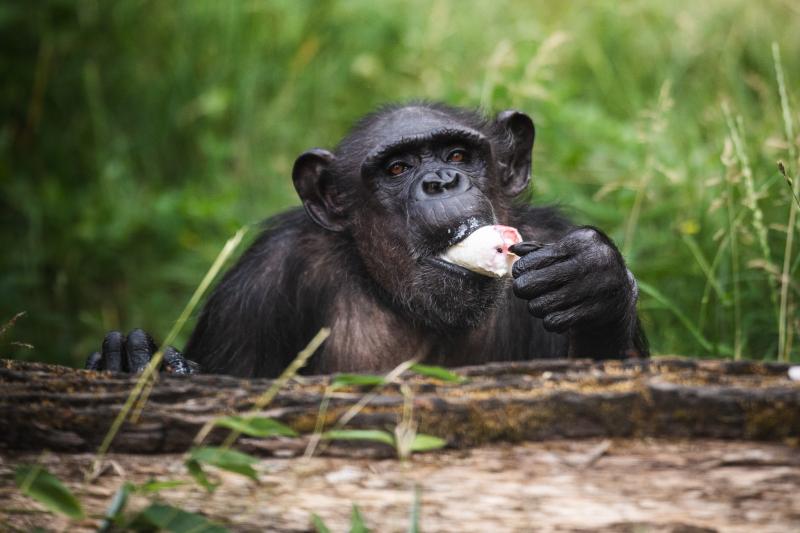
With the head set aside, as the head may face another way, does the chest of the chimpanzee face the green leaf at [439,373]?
yes

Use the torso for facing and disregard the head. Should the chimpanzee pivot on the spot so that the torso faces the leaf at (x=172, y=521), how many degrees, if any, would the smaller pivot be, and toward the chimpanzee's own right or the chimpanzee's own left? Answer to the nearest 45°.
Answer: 0° — it already faces it

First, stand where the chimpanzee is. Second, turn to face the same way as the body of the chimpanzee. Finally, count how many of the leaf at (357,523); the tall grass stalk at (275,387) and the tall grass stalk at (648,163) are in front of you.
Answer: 2

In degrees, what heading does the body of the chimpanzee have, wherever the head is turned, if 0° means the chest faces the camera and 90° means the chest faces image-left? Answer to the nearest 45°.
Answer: approximately 0°

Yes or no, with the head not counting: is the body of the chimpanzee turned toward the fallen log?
yes

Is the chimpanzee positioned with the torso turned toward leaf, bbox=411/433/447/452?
yes

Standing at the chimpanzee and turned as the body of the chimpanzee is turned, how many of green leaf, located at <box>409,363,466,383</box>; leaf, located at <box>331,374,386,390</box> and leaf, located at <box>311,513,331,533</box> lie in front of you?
3

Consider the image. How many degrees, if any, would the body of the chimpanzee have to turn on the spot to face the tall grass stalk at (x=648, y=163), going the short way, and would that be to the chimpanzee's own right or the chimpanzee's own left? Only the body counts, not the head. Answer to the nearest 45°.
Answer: approximately 135° to the chimpanzee's own left

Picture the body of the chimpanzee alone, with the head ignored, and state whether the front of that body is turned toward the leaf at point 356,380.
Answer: yes

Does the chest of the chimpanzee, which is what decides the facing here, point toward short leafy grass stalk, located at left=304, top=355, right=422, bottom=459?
yes

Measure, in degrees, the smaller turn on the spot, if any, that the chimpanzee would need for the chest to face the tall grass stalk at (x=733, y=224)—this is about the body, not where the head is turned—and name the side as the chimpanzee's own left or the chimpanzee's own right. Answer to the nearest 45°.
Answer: approximately 90° to the chimpanzee's own left
